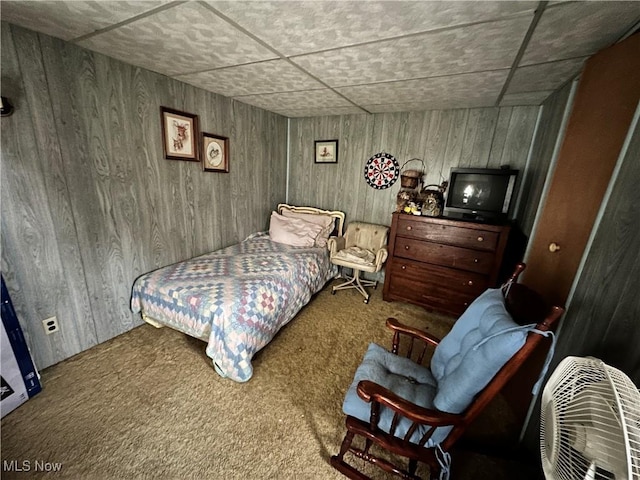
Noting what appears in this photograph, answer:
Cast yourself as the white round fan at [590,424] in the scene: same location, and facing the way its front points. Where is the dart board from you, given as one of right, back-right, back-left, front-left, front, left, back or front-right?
front-right

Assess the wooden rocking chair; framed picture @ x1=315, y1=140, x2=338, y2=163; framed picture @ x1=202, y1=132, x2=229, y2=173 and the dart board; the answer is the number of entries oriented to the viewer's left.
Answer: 1

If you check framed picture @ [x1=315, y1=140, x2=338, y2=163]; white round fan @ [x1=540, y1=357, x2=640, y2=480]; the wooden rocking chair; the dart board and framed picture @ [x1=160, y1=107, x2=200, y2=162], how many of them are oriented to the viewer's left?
2

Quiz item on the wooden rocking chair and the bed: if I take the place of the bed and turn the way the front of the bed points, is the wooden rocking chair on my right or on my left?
on my left

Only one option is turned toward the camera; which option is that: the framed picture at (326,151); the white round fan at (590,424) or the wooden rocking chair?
the framed picture

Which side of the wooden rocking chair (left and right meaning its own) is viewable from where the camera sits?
left

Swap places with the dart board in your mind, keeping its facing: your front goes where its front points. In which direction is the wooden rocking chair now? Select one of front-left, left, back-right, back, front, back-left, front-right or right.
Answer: front

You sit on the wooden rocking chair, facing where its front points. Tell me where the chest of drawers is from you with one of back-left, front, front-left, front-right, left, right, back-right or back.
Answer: right

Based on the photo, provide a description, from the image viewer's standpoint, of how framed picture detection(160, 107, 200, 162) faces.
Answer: facing the viewer and to the right of the viewer

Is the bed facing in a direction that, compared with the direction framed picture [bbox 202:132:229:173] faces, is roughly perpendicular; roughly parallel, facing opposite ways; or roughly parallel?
roughly perpendicular

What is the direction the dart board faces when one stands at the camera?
facing the viewer

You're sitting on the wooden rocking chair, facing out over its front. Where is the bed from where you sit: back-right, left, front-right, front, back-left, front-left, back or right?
front

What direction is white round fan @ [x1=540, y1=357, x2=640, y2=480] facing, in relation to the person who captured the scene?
facing to the left of the viewer

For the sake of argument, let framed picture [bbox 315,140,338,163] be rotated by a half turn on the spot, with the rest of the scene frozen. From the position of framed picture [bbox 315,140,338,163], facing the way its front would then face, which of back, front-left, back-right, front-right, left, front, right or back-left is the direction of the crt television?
back-right

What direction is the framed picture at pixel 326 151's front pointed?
toward the camera

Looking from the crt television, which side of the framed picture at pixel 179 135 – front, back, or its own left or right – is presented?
front
